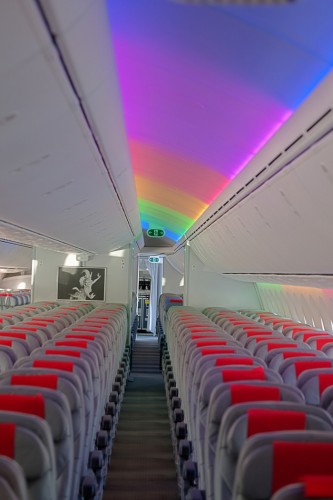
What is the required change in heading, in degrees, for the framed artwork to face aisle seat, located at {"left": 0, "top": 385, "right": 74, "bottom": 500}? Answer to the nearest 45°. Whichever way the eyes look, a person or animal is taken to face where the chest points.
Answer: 0° — it already faces it

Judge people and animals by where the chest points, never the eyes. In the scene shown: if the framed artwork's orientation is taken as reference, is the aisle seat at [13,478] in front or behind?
in front

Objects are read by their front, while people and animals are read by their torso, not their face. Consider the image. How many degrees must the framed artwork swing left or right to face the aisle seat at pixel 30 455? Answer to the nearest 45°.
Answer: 0° — it already faces it

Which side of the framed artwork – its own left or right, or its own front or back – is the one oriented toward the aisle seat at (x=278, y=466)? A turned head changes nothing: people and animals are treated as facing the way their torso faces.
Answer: front

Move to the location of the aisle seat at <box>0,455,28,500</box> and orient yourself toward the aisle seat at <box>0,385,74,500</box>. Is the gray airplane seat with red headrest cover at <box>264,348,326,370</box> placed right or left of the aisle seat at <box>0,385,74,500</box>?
right
